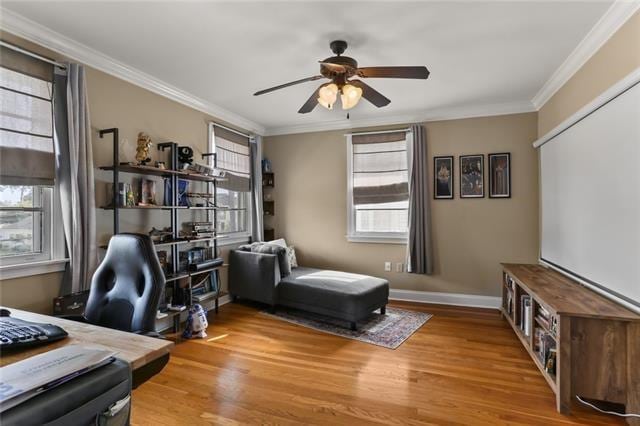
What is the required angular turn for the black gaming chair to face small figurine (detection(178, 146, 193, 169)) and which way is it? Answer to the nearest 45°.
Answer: approximately 135° to its right

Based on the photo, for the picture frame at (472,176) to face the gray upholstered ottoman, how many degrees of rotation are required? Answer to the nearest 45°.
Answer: approximately 45° to its right

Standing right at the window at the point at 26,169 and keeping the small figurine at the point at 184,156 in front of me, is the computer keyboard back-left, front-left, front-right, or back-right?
back-right

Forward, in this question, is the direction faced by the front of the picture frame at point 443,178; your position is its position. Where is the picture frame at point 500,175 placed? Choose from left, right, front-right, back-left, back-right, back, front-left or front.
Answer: left

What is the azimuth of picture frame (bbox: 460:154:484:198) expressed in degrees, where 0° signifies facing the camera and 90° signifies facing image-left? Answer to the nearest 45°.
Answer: approximately 0°

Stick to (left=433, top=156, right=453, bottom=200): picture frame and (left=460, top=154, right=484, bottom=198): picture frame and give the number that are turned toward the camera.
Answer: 2

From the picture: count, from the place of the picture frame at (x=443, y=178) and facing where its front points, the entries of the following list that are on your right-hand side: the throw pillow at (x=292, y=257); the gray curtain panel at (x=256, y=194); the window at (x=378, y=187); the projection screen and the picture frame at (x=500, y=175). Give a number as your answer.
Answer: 3

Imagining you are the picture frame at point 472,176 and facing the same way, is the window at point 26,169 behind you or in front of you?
in front

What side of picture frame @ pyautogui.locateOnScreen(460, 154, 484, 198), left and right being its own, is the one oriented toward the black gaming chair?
front

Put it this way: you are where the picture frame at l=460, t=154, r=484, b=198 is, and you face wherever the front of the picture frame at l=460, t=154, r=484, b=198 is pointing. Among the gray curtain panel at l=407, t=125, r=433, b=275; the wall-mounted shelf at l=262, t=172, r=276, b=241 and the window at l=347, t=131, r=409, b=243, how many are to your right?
3

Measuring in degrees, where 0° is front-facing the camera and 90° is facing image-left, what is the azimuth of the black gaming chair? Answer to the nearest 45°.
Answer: approximately 45°

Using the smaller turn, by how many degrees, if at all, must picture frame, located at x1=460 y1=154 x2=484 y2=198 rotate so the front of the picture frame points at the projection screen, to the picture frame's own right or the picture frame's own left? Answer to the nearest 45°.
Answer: approximately 45° to the picture frame's own left
